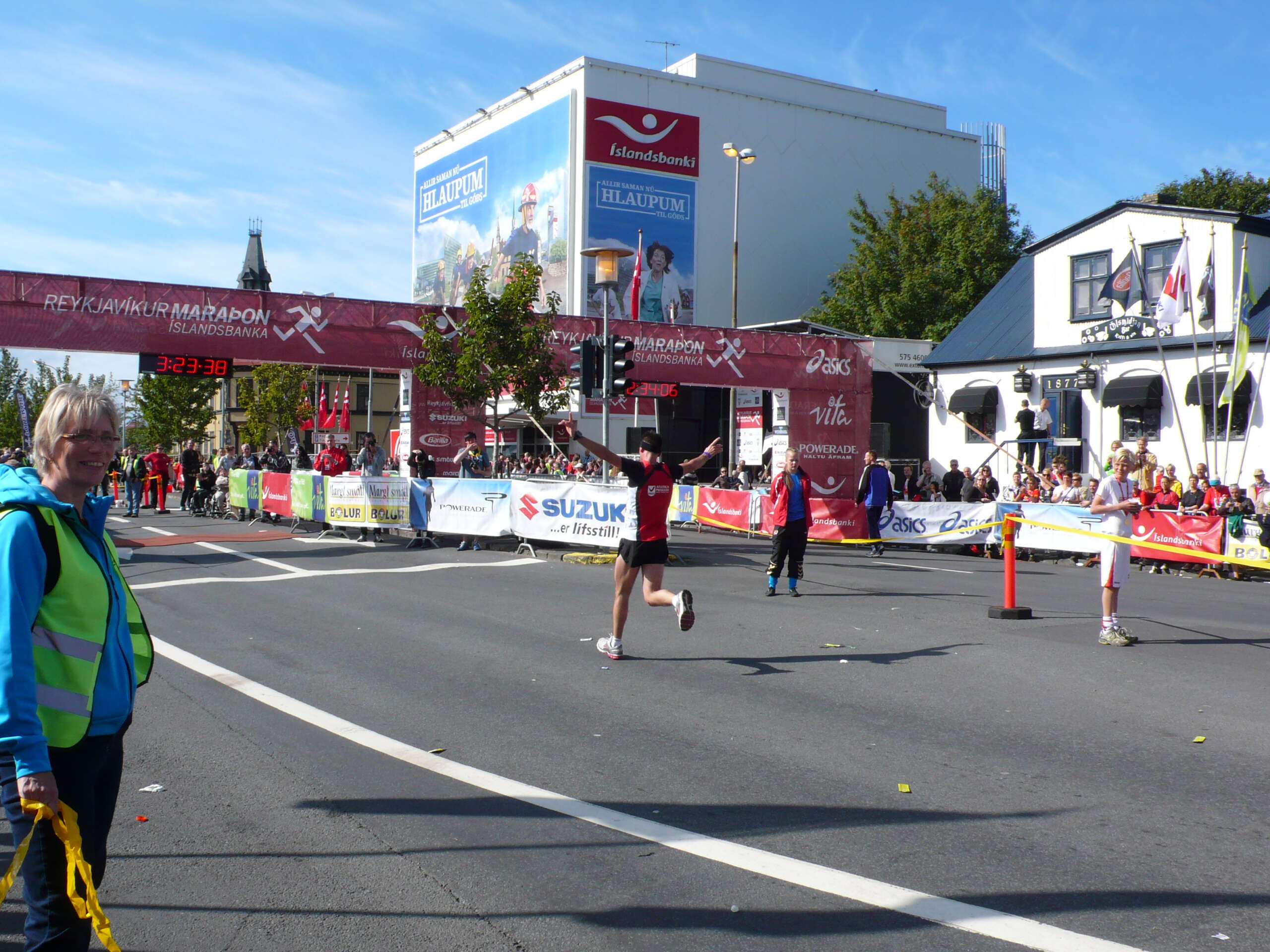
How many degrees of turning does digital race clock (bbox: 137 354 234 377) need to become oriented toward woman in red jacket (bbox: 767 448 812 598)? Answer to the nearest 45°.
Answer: approximately 45° to its left
